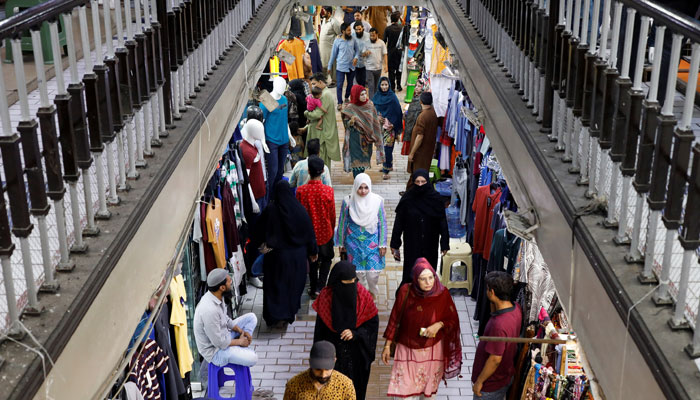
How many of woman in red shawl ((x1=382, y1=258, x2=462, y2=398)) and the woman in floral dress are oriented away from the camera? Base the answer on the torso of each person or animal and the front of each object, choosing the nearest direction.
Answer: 0

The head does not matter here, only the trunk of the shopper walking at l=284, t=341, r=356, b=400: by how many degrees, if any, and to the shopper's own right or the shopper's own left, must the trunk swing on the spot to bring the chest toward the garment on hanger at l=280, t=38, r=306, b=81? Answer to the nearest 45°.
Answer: approximately 180°

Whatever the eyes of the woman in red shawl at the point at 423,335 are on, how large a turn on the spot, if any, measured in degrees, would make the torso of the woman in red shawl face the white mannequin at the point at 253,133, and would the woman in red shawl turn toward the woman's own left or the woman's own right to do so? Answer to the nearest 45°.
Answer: approximately 135° to the woman's own right

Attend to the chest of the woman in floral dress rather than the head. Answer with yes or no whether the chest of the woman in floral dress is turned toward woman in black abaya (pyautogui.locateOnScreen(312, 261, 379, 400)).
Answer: yes

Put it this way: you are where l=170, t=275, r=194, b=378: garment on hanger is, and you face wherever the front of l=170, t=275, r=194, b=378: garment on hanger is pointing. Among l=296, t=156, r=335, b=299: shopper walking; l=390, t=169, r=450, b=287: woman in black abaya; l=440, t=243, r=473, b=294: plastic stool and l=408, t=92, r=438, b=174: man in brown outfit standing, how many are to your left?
4

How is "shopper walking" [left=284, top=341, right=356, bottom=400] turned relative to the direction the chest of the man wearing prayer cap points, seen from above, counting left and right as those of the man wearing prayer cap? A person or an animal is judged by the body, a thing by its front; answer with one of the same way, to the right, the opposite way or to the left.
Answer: to the right

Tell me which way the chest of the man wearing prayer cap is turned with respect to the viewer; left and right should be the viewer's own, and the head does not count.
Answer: facing to the right of the viewer

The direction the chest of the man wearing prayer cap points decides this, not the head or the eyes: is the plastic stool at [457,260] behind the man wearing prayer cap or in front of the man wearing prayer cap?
in front

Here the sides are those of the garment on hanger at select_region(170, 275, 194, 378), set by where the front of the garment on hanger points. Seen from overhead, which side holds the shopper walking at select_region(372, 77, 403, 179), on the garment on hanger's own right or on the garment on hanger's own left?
on the garment on hanger's own left

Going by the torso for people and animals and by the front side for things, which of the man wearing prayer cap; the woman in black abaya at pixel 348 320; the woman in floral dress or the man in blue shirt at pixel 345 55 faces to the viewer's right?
the man wearing prayer cap

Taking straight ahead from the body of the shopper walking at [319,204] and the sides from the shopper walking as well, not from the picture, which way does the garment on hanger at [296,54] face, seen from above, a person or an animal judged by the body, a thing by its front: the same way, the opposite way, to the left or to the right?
the opposite way

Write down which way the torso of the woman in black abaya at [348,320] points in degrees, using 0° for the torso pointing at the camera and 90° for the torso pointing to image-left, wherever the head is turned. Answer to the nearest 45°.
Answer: approximately 0°

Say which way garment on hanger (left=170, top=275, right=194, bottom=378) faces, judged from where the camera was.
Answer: facing the viewer and to the right of the viewer
